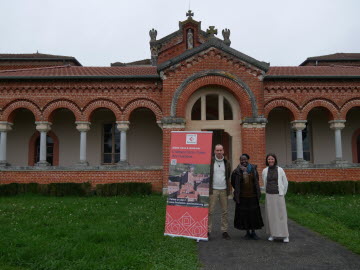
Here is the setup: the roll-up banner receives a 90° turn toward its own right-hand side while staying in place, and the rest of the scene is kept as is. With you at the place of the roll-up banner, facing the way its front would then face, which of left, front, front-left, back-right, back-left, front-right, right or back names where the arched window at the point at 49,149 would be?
front-right

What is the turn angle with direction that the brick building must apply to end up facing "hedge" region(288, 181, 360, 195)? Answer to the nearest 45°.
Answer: approximately 90° to its left

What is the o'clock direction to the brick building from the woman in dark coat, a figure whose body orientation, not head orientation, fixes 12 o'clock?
The brick building is roughly at 5 o'clock from the woman in dark coat.

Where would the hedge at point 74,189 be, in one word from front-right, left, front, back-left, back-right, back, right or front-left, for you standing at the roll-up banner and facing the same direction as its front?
back-right

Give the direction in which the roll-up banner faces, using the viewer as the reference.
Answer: facing the viewer

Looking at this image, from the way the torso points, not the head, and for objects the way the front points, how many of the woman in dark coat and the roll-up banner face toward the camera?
2

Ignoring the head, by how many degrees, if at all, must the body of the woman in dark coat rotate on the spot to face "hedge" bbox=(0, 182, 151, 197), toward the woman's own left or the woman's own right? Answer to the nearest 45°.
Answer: approximately 135° to the woman's own right

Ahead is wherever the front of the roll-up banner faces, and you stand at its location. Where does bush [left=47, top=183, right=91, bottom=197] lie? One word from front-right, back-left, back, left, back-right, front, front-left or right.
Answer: back-right

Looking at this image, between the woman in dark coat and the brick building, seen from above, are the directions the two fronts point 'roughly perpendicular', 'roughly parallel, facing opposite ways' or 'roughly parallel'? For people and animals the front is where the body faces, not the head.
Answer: roughly parallel

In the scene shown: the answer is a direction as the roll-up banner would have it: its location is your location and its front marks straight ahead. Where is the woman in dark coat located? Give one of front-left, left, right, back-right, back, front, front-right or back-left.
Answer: left

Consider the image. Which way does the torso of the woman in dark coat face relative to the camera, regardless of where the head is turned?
toward the camera

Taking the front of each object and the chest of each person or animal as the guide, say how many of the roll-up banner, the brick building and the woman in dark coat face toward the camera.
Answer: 3

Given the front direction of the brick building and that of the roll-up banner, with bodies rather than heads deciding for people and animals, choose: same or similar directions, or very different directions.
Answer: same or similar directions

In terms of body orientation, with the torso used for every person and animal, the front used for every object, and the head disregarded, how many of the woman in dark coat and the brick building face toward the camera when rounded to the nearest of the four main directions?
2

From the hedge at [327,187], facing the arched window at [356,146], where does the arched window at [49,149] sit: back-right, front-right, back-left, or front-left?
back-left

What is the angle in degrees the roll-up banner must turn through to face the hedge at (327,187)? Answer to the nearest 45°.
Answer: approximately 135° to its left

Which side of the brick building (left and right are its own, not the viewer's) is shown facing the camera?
front
